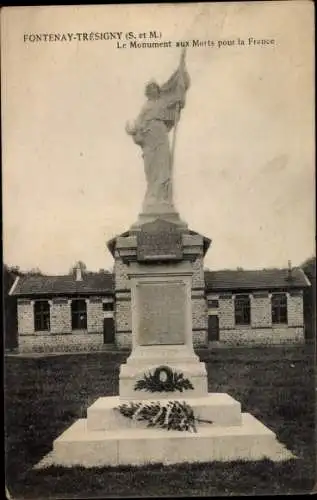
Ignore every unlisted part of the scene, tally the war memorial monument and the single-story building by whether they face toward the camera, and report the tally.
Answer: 2

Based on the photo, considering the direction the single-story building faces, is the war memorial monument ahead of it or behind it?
ahead

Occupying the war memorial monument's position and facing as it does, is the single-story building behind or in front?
behind
